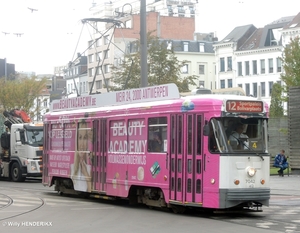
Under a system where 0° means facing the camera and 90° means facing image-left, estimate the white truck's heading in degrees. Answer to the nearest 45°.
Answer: approximately 315°

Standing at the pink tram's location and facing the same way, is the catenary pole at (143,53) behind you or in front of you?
behind

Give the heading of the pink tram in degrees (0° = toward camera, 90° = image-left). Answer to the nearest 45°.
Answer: approximately 315°

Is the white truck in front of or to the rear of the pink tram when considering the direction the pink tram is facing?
to the rear

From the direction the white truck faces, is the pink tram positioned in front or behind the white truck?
in front
